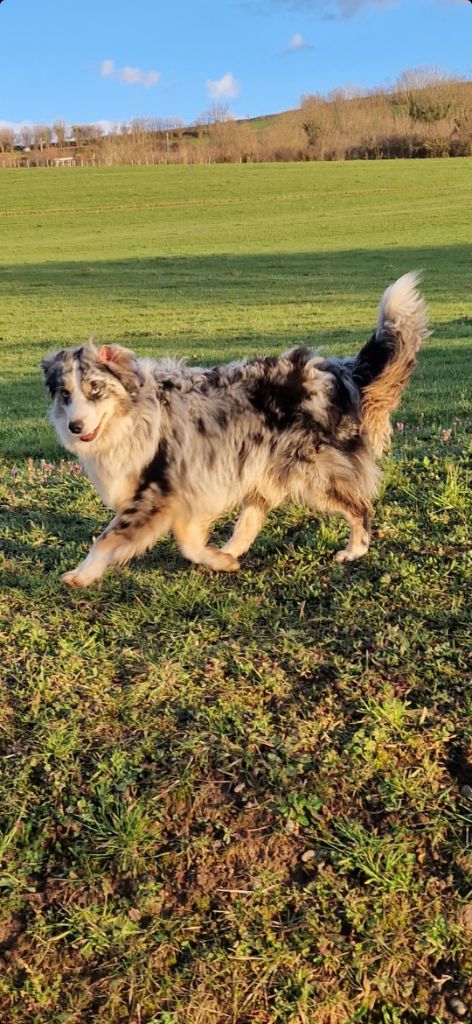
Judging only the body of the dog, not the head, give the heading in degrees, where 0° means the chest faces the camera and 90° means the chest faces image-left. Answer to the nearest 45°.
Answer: approximately 90°
